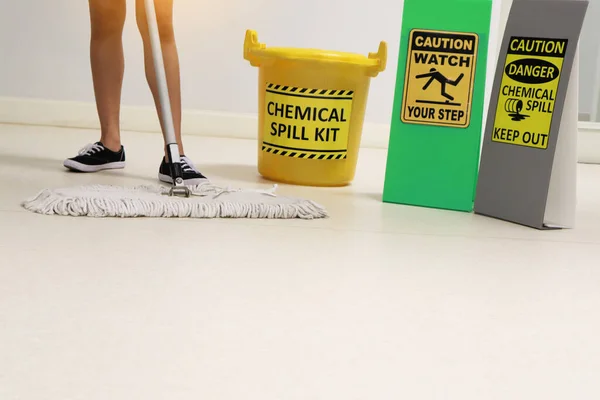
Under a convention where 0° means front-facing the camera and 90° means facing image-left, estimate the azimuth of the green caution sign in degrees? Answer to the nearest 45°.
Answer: approximately 0°

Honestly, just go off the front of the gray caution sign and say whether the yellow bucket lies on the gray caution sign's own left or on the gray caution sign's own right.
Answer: on the gray caution sign's own right

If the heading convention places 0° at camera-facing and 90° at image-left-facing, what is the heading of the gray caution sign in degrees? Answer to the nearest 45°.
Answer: approximately 45°
